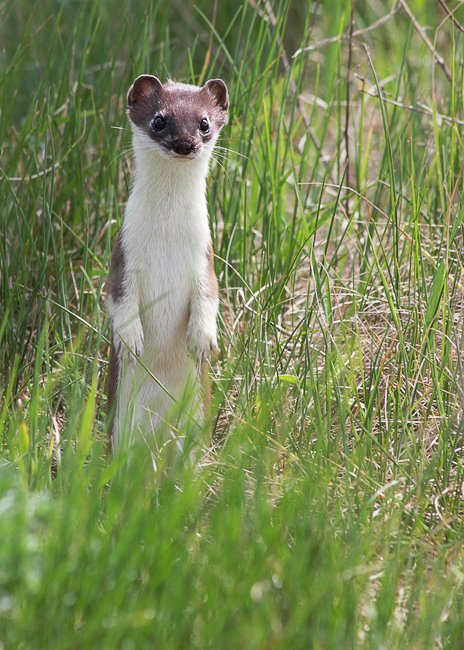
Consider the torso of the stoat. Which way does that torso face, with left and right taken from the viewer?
facing the viewer
